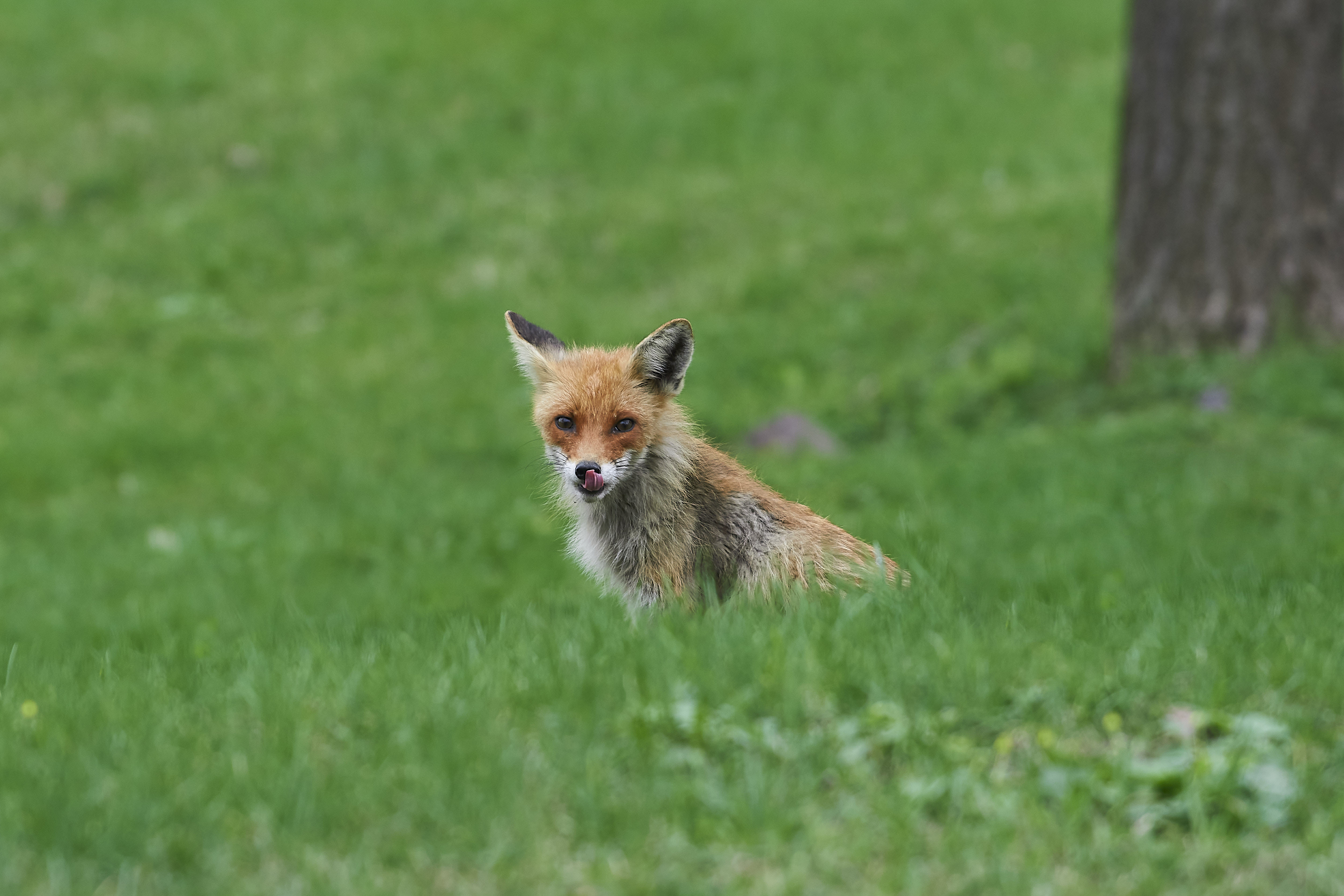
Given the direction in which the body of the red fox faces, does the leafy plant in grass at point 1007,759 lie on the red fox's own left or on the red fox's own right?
on the red fox's own left
